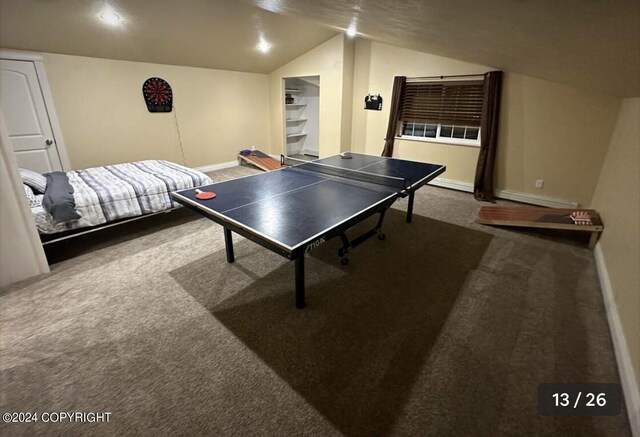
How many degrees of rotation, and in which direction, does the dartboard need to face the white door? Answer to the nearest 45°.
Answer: approximately 45° to its right

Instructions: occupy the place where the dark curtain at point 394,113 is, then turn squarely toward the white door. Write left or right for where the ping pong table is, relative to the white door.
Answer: left

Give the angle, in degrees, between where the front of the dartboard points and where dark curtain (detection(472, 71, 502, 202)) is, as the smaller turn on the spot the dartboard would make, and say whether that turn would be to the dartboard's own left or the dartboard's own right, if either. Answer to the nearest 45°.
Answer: approximately 45° to the dartboard's own left

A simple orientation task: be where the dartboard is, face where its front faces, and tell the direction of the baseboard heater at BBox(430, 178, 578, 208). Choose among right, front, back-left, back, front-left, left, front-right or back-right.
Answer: front-left

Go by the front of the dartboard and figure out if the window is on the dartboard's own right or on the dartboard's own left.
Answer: on the dartboard's own left

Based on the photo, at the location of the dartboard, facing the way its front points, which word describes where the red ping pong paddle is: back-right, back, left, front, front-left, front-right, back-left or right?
front

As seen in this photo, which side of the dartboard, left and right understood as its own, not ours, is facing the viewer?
front

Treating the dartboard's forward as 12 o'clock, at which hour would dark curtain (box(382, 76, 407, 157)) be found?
The dark curtain is roughly at 10 o'clock from the dartboard.

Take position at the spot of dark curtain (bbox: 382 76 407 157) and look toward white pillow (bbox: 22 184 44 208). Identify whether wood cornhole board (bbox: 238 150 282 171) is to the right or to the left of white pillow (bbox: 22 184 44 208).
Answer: right

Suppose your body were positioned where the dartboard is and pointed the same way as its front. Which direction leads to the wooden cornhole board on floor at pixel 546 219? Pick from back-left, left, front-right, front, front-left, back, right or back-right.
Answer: front-left

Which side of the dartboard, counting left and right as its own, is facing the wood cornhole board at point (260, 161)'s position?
left

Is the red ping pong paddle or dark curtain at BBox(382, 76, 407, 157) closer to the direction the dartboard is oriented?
the red ping pong paddle

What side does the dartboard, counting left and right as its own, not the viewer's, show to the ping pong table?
front
